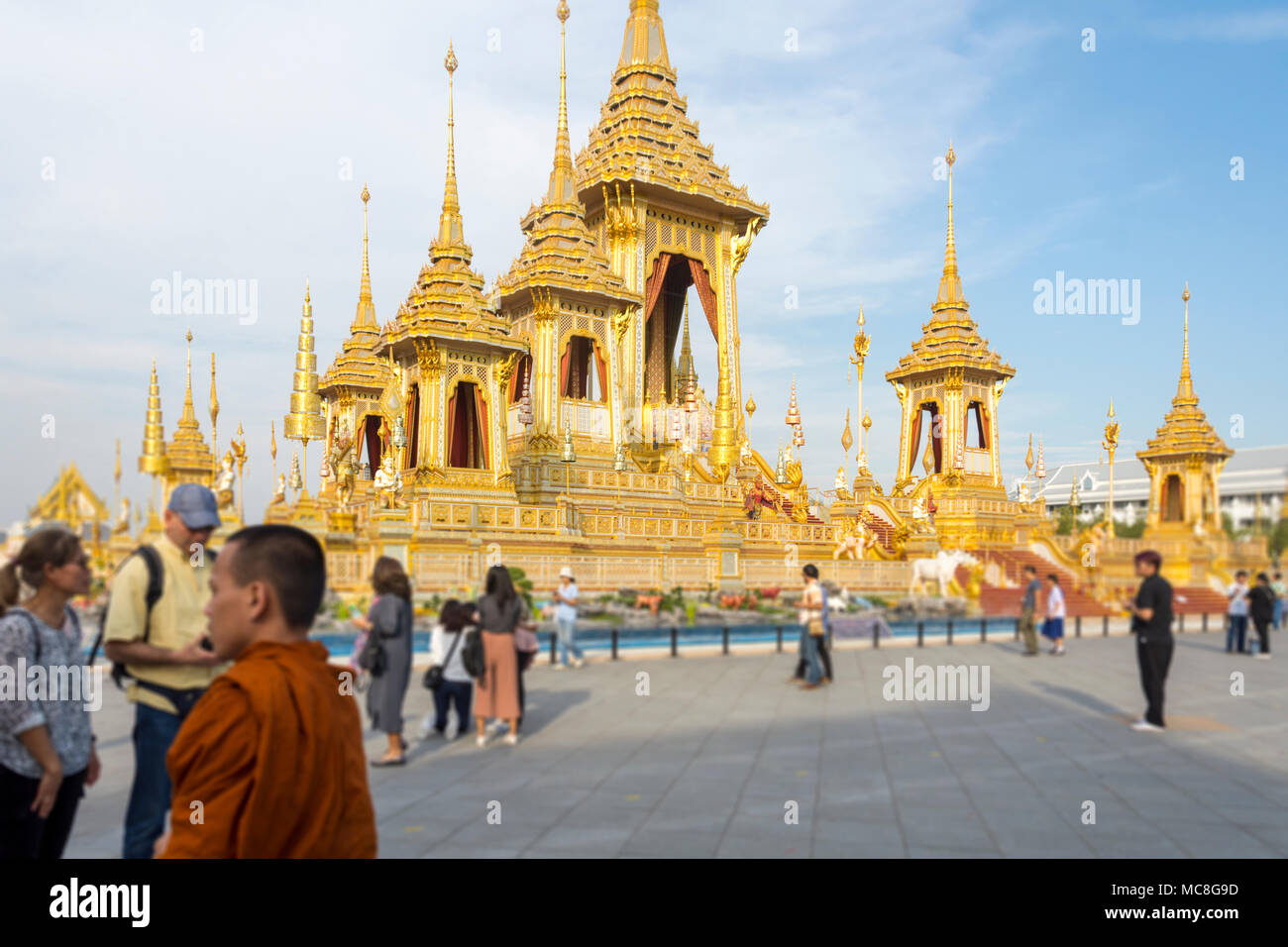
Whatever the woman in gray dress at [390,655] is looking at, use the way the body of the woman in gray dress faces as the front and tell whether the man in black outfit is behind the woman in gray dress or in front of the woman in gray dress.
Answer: behind

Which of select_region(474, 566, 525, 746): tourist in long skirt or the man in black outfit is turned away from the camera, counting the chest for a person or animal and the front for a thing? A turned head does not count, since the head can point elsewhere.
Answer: the tourist in long skirt

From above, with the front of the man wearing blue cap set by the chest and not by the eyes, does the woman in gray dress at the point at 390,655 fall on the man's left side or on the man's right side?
on the man's left side

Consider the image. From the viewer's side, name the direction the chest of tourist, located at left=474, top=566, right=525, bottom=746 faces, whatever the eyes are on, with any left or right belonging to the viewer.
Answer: facing away from the viewer

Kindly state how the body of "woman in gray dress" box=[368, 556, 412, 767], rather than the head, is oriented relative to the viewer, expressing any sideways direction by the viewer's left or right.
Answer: facing to the left of the viewer

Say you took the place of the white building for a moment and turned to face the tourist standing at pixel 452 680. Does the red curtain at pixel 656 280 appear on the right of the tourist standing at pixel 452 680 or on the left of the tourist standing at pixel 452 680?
right

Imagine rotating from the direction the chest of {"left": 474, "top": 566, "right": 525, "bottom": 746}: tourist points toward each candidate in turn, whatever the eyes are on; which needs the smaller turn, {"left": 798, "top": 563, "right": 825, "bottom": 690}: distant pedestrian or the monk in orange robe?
the distant pedestrian

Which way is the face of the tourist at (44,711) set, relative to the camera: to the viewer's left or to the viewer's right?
to the viewer's right

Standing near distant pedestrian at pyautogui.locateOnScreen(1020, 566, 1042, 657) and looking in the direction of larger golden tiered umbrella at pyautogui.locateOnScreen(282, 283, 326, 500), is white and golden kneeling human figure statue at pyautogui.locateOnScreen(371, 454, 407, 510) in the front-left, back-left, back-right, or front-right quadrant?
front-right

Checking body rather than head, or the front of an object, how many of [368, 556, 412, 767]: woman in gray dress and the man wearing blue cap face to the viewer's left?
1
